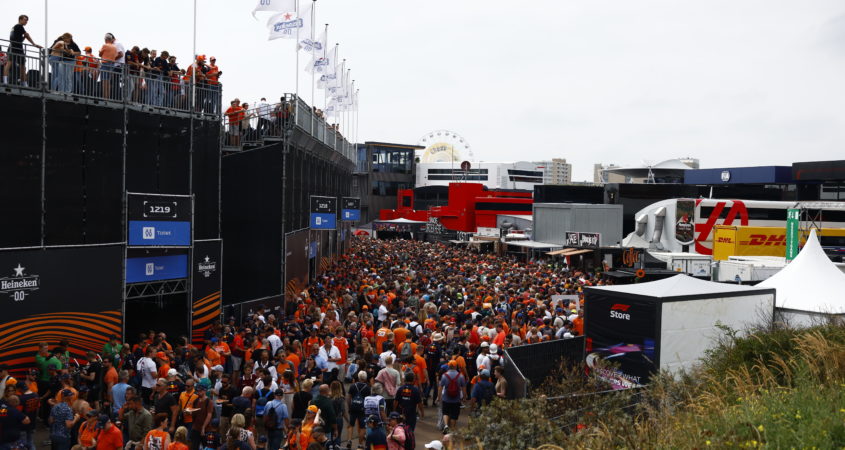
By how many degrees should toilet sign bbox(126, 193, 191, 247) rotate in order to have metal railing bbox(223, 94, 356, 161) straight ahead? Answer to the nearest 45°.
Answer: approximately 135° to its left

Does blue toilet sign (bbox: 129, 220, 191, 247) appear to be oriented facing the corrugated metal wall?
no

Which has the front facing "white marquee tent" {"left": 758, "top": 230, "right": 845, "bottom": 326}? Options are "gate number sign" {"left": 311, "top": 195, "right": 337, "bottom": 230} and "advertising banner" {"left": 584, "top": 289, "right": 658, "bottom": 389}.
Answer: "gate number sign" {"left": 311, "top": 195, "right": 337, "bottom": 230}

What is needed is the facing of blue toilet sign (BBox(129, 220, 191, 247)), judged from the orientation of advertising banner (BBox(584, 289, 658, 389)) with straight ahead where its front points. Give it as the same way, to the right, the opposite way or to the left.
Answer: to the left

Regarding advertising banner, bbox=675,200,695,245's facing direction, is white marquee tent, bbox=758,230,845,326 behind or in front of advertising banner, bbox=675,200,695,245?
in front

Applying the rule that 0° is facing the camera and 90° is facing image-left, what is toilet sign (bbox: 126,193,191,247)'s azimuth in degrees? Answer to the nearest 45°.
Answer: approximately 0°

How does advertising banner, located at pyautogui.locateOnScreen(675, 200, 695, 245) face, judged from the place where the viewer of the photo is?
facing the viewer

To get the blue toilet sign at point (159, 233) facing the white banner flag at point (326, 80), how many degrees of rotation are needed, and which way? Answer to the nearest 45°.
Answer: approximately 135° to its left

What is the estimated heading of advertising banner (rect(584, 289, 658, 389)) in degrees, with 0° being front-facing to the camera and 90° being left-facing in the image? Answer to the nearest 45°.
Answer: approximately 45°

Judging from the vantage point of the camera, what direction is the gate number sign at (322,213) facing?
facing the viewer and to the right of the viewer

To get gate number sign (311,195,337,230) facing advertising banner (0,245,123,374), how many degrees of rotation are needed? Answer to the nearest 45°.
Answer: approximately 90° to its right

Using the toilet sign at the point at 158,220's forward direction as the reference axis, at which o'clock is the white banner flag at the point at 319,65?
The white banner flag is roughly at 7 o'clock from the toilet sign.

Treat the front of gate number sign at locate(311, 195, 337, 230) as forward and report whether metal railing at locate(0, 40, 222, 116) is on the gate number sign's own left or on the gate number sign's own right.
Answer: on the gate number sign's own right

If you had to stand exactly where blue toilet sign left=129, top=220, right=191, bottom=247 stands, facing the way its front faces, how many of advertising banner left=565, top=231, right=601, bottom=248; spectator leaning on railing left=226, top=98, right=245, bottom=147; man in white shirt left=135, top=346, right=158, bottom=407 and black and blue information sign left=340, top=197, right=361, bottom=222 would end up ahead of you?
1

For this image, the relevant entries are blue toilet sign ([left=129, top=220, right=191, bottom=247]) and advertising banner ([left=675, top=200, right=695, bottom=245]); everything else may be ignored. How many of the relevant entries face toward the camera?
2

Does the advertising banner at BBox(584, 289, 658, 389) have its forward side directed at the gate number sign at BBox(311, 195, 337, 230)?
no
